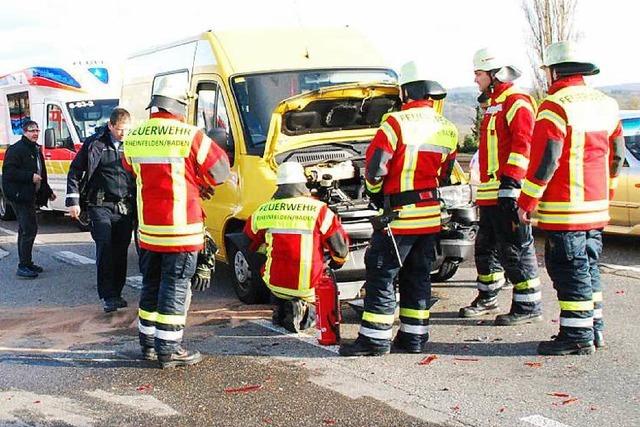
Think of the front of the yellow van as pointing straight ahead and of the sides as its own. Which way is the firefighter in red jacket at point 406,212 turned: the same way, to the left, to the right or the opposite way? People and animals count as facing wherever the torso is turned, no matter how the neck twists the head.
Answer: the opposite way

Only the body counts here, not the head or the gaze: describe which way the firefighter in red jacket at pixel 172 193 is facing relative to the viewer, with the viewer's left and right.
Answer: facing away from the viewer and to the right of the viewer

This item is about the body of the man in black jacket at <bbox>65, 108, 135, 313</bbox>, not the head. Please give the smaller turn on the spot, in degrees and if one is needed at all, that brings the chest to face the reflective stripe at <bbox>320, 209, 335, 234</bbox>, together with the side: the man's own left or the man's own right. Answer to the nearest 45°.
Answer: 0° — they already face it

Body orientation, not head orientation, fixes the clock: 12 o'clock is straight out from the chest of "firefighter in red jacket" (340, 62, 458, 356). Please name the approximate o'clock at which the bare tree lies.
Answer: The bare tree is roughly at 2 o'clock from the firefighter in red jacket.

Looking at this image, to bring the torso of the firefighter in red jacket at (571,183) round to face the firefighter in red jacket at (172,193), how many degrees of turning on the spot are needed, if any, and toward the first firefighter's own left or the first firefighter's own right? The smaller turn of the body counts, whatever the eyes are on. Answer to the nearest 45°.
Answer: approximately 45° to the first firefighter's own left

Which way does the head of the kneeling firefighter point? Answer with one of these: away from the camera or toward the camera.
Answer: away from the camera

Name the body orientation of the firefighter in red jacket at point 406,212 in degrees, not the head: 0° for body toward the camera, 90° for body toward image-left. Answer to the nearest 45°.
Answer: approximately 135°

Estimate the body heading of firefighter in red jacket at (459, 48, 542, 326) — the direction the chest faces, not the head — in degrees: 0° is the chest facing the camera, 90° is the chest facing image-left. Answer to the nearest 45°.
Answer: approximately 90°
